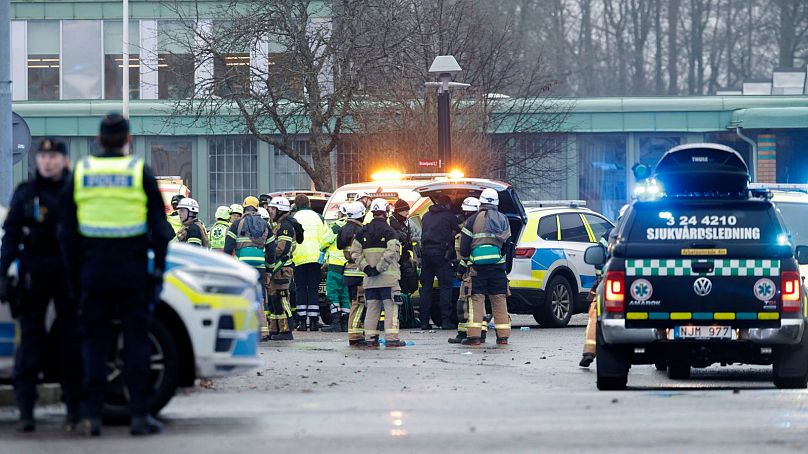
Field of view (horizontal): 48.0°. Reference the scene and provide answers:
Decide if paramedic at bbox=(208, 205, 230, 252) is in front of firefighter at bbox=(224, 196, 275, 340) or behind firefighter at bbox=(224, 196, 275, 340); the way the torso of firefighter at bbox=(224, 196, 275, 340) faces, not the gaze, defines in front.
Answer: in front

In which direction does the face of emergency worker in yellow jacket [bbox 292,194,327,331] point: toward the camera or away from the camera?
away from the camera

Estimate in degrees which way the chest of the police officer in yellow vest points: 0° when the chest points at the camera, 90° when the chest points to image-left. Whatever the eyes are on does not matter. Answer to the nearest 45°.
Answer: approximately 180°

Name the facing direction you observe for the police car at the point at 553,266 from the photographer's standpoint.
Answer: facing away from the viewer and to the right of the viewer

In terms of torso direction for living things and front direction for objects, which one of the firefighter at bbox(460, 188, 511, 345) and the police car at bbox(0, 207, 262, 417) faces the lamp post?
the firefighter

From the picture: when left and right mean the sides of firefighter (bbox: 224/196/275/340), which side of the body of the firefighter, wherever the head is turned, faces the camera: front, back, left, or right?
back

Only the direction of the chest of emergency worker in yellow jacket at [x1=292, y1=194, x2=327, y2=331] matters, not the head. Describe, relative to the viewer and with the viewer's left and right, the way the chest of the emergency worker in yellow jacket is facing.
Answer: facing away from the viewer

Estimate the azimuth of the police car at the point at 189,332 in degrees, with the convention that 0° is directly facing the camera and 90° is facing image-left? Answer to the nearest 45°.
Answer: approximately 315°

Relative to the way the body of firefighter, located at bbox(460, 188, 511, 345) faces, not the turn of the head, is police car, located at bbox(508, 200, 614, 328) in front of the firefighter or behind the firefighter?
in front

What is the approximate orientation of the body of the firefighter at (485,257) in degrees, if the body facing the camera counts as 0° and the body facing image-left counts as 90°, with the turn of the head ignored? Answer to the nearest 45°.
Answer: approximately 180°

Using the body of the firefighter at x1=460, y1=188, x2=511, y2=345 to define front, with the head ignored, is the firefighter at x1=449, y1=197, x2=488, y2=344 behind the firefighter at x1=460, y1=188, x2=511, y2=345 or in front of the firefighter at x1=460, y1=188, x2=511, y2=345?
in front

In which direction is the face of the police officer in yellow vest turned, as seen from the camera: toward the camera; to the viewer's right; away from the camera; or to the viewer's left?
away from the camera

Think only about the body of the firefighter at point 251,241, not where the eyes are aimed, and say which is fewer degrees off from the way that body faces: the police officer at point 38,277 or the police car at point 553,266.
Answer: the police car
